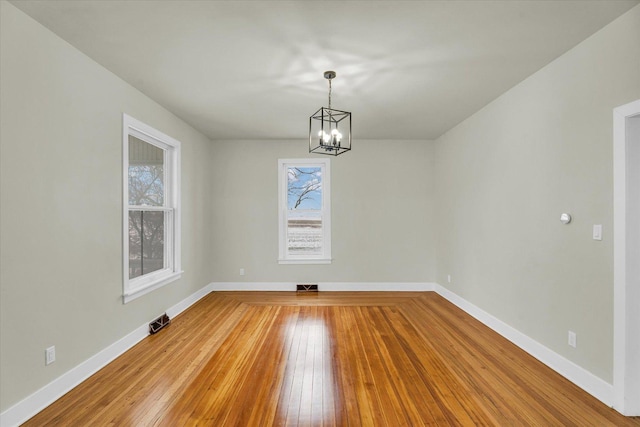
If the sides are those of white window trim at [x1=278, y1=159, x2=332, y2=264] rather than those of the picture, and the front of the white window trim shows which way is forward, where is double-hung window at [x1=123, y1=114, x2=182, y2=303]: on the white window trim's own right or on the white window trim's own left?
on the white window trim's own right

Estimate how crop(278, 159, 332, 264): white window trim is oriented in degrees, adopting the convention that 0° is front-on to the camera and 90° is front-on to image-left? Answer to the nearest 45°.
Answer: approximately 0°
